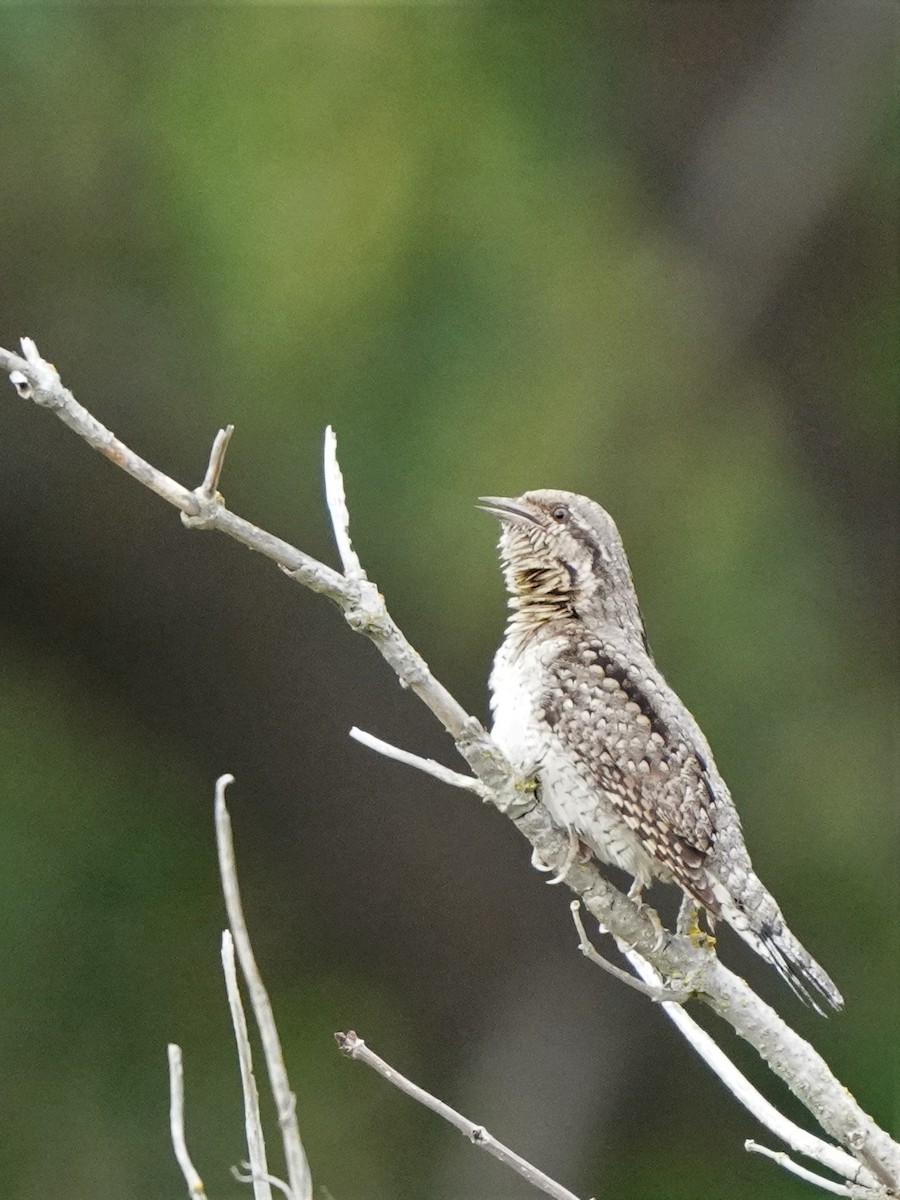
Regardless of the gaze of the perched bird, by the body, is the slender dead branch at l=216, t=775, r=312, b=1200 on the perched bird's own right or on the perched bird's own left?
on the perched bird's own left

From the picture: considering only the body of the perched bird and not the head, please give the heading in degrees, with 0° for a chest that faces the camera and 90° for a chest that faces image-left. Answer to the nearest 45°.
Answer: approximately 90°

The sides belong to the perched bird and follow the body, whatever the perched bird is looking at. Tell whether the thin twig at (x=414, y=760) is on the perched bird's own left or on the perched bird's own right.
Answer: on the perched bird's own left
